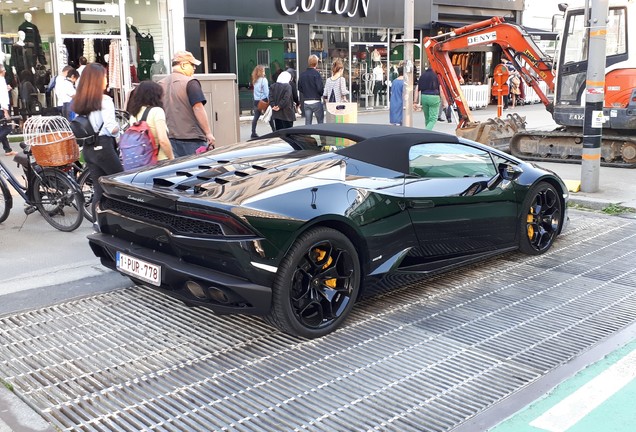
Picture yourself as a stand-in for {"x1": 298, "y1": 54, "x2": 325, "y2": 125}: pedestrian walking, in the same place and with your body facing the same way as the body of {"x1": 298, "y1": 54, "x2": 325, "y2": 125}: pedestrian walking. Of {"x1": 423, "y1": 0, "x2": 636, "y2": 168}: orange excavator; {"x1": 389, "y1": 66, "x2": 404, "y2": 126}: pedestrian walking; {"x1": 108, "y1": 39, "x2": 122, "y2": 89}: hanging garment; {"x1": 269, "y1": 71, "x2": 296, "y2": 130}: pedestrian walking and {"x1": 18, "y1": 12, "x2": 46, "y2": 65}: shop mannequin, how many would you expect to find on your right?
2

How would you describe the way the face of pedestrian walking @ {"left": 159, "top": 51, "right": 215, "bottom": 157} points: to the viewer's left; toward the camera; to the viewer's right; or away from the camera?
to the viewer's right

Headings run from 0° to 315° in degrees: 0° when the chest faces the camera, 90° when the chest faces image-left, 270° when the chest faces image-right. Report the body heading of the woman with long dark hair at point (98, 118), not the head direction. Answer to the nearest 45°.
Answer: approximately 225°

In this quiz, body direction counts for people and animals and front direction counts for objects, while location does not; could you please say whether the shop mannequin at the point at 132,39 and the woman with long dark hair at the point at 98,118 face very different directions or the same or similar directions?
very different directions

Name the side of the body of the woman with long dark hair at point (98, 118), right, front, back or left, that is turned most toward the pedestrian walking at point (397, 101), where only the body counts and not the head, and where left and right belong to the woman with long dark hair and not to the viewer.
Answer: front

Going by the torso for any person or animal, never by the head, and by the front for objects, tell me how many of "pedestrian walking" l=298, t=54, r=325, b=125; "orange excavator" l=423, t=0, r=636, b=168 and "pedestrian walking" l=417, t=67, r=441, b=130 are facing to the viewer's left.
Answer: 1

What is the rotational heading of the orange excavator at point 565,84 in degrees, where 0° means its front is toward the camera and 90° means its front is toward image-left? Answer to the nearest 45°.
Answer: approximately 90°

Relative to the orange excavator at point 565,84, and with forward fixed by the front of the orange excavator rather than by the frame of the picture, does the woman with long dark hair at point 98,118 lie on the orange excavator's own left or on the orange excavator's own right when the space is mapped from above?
on the orange excavator's own left

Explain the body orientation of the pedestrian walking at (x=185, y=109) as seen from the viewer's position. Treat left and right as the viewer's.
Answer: facing away from the viewer and to the right of the viewer

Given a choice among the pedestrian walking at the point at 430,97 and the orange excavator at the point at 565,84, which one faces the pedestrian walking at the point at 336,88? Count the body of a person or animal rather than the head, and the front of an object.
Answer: the orange excavator

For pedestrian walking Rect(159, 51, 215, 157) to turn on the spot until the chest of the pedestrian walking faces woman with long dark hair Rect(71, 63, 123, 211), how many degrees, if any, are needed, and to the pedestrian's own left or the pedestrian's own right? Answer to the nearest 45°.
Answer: approximately 180°

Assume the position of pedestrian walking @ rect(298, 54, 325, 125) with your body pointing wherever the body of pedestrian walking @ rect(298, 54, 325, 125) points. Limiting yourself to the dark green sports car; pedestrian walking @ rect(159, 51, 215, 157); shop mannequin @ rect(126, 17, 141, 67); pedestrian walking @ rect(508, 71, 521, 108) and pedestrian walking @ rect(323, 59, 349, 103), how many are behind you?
2
